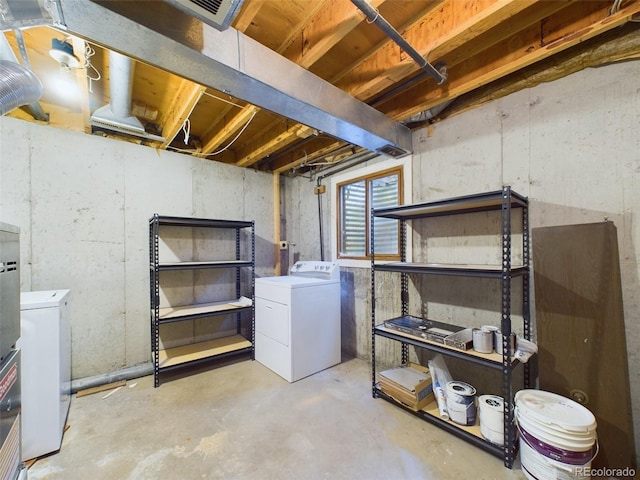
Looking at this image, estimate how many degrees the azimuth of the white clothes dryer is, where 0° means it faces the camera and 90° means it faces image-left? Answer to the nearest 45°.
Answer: approximately 45°

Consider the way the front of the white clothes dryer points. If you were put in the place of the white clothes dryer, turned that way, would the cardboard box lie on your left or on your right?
on your left

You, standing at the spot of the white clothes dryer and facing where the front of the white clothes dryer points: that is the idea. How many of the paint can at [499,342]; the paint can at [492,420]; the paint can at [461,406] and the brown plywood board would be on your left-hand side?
4

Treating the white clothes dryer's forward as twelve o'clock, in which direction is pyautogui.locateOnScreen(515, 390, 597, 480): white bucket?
The white bucket is roughly at 9 o'clock from the white clothes dryer.
